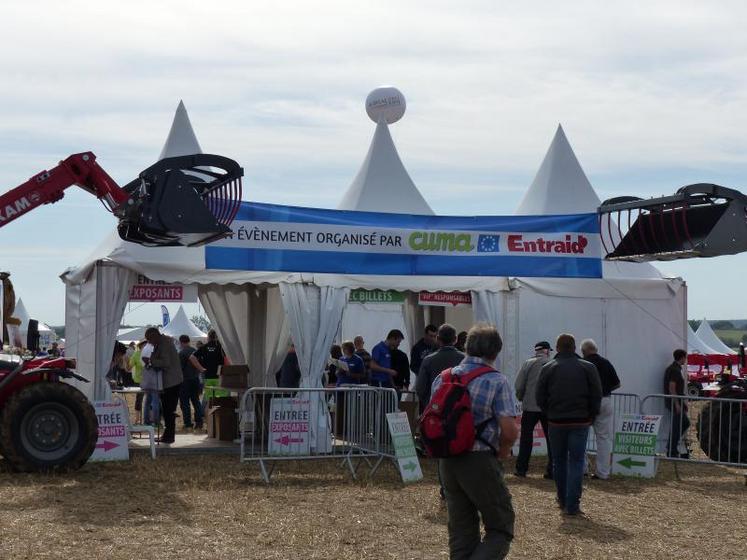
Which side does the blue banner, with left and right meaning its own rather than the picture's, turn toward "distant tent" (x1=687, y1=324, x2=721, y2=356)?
back

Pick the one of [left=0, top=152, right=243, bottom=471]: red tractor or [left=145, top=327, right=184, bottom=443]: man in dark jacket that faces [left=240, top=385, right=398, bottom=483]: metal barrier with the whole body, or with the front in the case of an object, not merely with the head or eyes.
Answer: the red tractor

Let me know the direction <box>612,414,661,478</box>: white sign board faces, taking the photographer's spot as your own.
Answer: facing the viewer

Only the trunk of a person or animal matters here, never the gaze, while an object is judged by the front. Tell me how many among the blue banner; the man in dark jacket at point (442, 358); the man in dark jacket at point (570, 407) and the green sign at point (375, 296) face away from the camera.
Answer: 2

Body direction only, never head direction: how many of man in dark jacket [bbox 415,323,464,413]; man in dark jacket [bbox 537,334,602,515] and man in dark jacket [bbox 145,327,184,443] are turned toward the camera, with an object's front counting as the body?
0

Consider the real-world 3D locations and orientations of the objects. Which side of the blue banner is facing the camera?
front

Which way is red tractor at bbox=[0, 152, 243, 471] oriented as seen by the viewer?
to the viewer's right

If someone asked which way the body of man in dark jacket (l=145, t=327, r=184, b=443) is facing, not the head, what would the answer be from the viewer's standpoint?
to the viewer's left

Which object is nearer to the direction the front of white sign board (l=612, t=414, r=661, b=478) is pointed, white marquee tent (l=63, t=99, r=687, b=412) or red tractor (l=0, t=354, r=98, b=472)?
the red tractor

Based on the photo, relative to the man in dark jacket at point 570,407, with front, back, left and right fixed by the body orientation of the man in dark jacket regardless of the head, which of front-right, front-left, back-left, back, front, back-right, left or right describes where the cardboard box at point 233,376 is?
front-left

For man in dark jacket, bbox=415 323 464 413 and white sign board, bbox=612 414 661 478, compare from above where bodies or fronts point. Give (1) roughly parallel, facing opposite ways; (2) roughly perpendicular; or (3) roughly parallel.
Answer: roughly parallel, facing opposite ways

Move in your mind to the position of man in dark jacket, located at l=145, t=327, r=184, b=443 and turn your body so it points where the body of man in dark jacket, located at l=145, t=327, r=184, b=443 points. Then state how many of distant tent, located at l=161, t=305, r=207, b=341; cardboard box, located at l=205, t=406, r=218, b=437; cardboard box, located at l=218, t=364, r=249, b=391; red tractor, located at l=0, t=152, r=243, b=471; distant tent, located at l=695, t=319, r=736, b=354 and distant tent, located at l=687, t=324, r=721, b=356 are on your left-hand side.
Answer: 1

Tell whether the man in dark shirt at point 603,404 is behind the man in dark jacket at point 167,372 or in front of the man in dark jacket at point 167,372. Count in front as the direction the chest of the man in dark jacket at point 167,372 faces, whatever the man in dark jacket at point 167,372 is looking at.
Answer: behind

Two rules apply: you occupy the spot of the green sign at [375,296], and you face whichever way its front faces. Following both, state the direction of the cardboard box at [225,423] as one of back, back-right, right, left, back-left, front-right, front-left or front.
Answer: front-right
